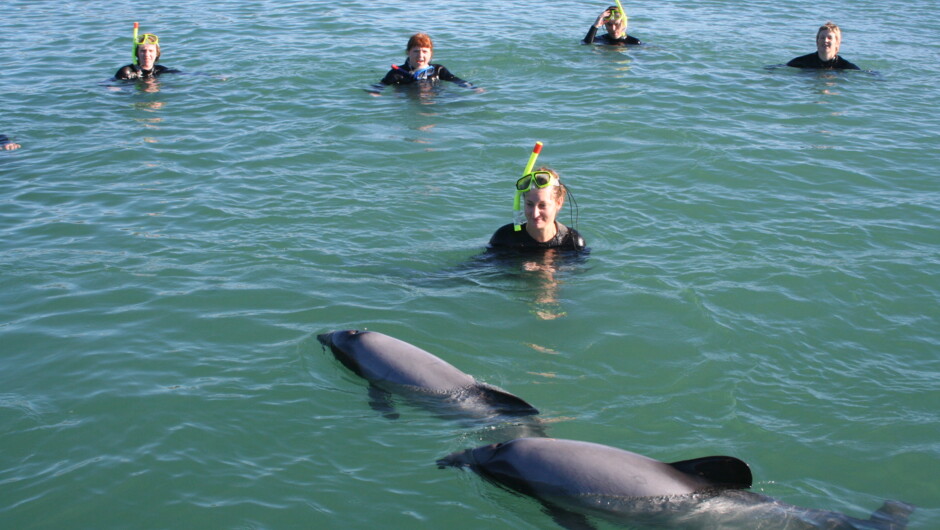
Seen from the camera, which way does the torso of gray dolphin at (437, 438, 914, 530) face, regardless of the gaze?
to the viewer's left

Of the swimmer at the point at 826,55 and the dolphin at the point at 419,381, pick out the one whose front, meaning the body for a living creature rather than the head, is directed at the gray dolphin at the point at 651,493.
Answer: the swimmer

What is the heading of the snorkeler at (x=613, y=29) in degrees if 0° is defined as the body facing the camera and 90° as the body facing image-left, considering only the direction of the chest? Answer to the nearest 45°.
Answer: approximately 0°

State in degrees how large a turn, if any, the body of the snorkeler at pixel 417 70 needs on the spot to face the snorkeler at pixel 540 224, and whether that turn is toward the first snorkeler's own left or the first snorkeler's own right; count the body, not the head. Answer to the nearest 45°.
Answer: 0° — they already face them

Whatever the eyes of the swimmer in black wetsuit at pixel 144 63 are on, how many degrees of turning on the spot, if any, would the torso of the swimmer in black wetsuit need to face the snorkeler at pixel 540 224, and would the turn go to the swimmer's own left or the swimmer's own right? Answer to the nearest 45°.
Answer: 0° — they already face them

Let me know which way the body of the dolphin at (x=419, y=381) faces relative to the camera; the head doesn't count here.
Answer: to the viewer's left

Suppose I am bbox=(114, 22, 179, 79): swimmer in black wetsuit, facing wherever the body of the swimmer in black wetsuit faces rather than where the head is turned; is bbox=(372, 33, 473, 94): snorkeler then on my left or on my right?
on my left

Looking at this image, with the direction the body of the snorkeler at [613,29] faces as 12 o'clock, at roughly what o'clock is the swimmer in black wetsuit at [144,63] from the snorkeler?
The swimmer in black wetsuit is roughly at 2 o'clock from the snorkeler.
